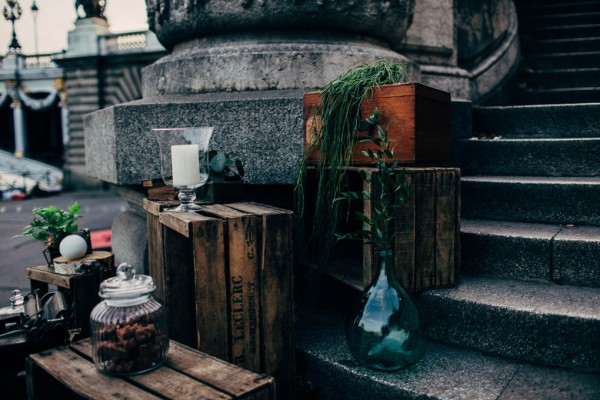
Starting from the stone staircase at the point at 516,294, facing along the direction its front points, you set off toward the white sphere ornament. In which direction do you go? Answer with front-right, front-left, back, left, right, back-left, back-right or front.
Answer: right

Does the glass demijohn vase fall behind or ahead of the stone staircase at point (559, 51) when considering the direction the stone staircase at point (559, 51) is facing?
ahead

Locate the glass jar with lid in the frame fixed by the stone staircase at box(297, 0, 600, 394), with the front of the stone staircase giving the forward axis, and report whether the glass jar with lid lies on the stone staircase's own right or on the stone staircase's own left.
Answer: on the stone staircase's own right

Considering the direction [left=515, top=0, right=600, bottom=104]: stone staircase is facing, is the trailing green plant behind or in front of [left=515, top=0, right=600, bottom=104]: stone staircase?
in front

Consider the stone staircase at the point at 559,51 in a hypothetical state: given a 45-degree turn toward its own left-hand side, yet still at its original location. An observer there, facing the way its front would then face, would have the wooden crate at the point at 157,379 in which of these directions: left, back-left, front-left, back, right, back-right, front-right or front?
front-right
